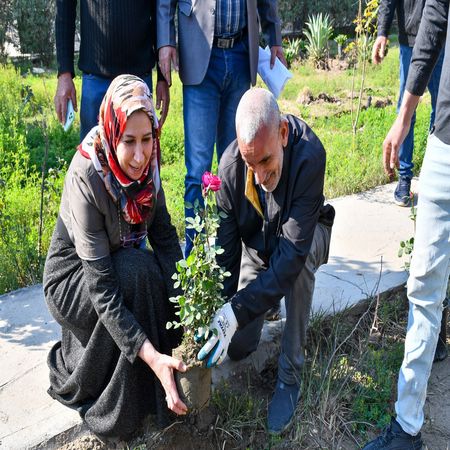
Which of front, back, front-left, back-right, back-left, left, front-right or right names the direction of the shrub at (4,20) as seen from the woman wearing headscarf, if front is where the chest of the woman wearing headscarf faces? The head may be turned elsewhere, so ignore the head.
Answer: back-left

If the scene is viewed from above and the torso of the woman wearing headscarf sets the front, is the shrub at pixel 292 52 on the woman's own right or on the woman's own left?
on the woman's own left

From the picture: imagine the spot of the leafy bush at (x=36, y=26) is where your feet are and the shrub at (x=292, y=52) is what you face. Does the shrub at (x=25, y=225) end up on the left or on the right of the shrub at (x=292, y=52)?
right

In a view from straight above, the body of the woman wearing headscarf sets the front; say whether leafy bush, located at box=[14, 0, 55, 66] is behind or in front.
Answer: behind

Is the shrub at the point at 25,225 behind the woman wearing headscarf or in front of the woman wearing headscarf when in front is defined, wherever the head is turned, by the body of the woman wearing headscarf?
behind

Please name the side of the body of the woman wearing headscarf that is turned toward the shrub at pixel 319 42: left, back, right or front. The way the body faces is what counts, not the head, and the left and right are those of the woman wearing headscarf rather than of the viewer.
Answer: left
